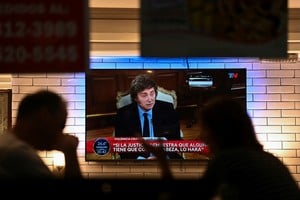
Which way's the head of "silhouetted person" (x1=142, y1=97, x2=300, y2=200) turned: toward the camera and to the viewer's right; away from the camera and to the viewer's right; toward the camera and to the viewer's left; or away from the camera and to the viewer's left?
away from the camera and to the viewer's left

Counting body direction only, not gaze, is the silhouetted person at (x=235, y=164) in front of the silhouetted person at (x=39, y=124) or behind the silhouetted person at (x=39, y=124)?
in front

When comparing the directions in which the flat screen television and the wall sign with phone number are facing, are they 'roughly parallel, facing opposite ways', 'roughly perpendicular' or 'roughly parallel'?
roughly parallel

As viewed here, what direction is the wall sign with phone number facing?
toward the camera

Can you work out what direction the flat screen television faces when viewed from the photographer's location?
facing the viewer

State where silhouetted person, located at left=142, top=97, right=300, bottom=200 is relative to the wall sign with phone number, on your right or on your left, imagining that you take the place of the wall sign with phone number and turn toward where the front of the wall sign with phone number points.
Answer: on your left

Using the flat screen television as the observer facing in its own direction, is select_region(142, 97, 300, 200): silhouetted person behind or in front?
in front

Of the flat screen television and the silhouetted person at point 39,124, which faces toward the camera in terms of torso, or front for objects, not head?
the flat screen television

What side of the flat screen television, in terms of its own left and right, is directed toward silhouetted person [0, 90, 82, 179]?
front

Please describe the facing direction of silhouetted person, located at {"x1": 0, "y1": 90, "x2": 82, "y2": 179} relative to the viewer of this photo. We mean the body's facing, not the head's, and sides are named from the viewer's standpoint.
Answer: facing to the right of the viewer

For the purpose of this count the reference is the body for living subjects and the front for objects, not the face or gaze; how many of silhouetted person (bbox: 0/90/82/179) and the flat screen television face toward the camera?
1

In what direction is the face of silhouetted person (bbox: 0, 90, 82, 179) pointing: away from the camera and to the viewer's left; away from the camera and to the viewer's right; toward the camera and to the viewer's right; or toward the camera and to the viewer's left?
away from the camera and to the viewer's right
